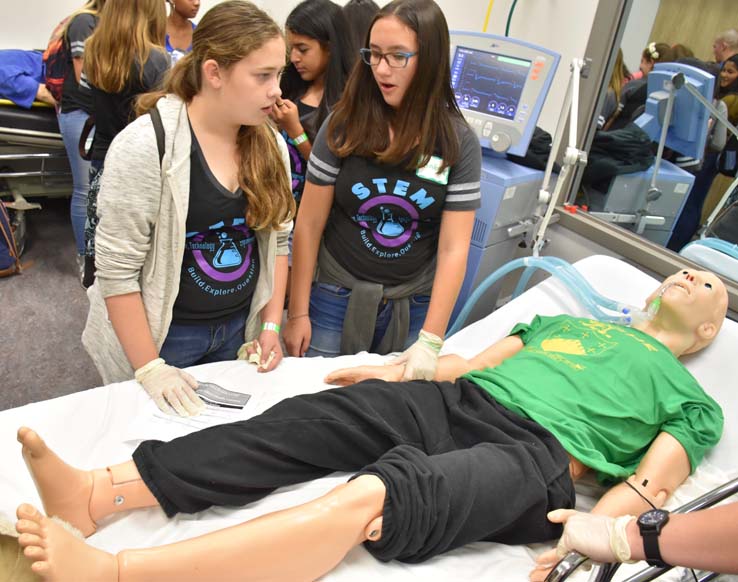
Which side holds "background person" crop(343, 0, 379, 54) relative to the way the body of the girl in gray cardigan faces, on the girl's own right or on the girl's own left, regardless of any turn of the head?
on the girl's own left

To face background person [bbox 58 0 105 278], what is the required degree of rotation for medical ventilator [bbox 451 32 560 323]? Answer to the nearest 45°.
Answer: approximately 90° to its right

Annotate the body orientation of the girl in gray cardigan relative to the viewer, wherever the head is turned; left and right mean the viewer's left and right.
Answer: facing the viewer and to the right of the viewer

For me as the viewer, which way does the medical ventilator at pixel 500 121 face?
facing the viewer

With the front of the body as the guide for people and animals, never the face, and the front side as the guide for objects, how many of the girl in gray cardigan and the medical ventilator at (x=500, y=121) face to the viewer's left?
0

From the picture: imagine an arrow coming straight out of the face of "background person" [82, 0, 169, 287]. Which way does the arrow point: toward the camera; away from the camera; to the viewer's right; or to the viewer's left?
away from the camera

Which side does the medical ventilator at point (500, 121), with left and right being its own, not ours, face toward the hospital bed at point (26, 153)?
right

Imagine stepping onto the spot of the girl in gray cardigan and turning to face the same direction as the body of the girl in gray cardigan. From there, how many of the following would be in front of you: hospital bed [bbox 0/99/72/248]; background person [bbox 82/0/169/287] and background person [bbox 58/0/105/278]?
0

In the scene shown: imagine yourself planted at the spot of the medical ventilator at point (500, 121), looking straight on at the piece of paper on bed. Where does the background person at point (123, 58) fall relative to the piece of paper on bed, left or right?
right

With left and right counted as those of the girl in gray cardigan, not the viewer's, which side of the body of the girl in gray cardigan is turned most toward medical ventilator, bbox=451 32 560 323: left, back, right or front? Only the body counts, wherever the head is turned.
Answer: left
